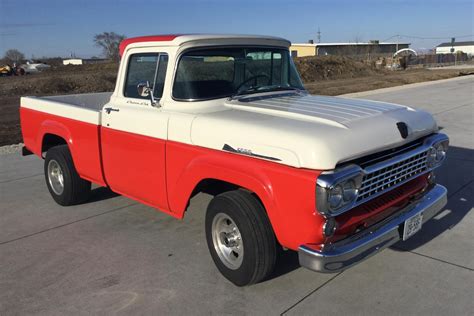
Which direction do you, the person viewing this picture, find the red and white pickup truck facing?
facing the viewer and to the right of the viewer
